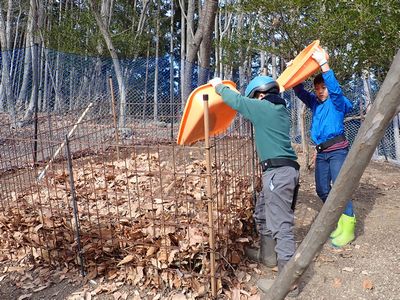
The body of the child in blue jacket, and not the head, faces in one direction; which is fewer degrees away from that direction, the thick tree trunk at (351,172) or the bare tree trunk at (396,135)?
the thick tree trunk

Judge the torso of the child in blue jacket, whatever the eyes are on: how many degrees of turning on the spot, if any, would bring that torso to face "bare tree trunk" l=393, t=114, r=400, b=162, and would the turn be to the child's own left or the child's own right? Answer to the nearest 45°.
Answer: approximately 135° to the child's own right

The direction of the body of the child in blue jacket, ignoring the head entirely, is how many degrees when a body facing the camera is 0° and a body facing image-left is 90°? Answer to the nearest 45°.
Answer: approximately 45°

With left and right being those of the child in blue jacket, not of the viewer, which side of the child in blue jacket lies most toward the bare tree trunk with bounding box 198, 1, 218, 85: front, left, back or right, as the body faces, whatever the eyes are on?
right

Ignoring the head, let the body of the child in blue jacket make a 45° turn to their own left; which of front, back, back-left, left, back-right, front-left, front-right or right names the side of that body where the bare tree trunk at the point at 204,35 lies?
back-right
